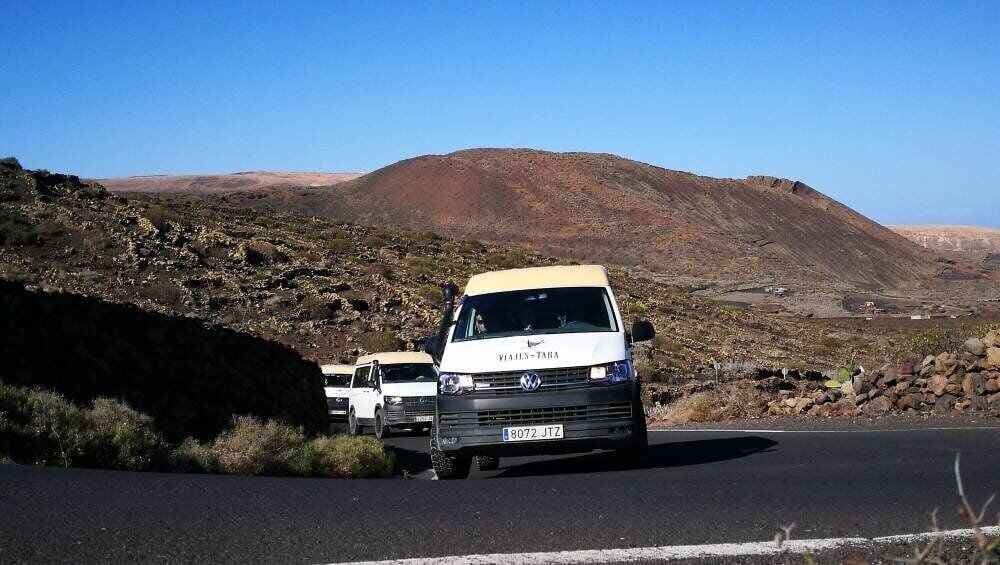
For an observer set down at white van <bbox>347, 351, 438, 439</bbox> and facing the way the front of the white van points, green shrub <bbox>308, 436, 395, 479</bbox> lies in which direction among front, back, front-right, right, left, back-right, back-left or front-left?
front-right

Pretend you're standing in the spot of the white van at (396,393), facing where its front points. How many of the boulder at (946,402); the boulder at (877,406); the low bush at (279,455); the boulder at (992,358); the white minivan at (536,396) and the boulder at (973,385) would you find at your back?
0

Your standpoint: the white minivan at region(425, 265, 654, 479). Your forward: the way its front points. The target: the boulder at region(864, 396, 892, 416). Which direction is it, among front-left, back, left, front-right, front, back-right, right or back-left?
back-left

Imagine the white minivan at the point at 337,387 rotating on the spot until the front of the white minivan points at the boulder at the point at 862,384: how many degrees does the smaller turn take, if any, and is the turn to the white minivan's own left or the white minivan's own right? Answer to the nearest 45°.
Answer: approximately 45° to the white minivan's own left

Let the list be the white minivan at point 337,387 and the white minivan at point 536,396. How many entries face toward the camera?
2

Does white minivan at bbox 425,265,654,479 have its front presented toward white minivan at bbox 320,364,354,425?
no

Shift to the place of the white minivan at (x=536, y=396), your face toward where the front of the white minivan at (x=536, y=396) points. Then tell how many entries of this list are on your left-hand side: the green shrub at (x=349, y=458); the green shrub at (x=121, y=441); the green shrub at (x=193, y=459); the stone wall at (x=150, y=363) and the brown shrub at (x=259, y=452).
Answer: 0

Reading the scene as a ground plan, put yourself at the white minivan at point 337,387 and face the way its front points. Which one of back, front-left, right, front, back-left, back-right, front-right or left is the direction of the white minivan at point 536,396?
front

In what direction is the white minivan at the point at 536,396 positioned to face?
toward the camera

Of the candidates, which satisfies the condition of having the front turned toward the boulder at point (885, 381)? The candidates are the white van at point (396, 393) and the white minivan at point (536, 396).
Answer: the white van

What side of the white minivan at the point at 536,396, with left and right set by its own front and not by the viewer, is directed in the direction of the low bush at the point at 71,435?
right

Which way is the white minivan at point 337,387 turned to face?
toward the camera

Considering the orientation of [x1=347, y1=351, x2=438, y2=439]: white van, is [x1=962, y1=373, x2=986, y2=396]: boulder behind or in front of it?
in front

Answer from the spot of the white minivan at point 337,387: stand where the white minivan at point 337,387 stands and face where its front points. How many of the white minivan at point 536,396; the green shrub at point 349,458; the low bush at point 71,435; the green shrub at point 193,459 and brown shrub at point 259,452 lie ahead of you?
5

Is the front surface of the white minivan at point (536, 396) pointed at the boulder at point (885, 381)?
no

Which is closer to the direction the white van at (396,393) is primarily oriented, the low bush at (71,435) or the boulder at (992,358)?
the boulder

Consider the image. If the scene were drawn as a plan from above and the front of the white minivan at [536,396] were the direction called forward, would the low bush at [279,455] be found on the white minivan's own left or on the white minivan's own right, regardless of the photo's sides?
on the white minivan's own right

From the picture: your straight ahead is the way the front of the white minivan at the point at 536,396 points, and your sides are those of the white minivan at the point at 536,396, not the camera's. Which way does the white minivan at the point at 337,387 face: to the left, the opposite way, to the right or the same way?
the same way

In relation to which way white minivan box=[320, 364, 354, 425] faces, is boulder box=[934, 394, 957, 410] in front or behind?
in front
